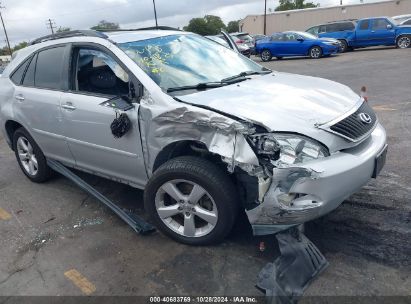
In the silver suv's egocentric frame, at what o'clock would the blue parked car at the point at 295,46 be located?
The blue parked car is roughly at 8 o'clock from the silver suv.

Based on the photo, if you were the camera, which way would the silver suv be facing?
facing the viewer and to the right of the viewer
